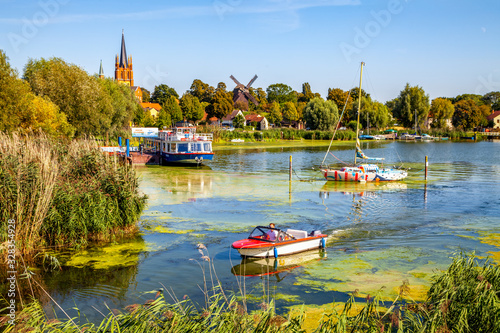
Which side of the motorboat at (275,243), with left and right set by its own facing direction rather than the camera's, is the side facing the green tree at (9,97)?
right

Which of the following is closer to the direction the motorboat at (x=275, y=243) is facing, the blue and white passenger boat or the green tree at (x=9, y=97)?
the green tree

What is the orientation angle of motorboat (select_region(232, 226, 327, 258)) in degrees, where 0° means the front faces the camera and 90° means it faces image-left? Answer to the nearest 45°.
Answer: approximately 45°

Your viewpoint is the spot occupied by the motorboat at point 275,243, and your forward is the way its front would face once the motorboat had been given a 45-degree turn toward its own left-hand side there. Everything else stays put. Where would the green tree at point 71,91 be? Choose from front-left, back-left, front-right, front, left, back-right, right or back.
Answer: back-right

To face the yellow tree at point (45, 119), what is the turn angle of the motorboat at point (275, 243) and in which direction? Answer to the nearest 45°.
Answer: approximately 90° to its right

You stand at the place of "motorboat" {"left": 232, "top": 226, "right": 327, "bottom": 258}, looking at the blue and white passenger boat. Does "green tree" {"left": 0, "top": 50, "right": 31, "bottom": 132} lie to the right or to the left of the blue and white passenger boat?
left

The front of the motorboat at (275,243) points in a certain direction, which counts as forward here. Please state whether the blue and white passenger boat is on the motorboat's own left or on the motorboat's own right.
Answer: on the motorboat's own right
